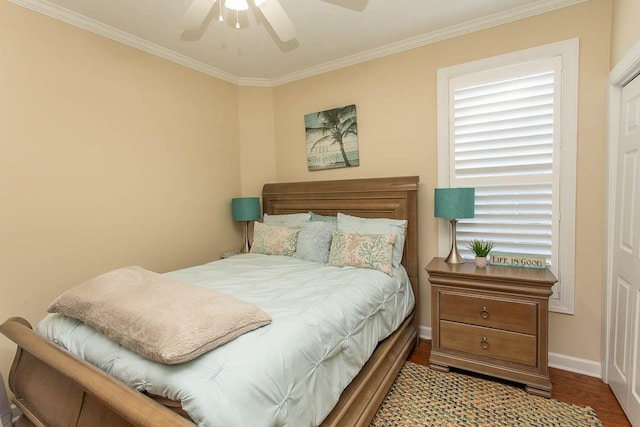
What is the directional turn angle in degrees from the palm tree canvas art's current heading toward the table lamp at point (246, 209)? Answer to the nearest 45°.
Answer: approximately 45° to its right

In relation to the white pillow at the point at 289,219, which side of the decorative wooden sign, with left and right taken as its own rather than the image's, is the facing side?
right

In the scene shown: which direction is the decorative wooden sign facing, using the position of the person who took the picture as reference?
facing the viewer

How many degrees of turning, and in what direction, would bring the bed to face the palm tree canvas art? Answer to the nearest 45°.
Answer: approximately 180°

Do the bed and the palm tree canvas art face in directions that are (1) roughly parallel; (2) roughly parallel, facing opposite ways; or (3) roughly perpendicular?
roughly parallel

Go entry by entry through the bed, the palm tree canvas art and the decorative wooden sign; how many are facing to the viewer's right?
0

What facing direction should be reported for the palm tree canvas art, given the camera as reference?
facing the viewer and to the left of the viewer

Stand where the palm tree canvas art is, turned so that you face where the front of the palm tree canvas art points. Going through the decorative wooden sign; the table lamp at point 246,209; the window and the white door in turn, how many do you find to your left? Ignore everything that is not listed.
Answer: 3

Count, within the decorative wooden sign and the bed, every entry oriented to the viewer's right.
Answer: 0

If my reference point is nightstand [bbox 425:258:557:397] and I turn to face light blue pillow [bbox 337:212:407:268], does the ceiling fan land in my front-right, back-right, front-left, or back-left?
front-left

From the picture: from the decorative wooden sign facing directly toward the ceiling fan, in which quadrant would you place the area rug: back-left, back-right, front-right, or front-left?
front-left

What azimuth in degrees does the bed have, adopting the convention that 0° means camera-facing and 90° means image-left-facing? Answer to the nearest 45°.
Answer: approximately 45°

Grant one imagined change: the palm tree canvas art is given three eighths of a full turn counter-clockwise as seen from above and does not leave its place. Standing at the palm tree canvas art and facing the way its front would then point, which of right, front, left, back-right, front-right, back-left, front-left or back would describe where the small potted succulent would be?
front-right

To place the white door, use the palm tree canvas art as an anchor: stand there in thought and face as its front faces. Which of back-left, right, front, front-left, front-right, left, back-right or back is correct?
left
